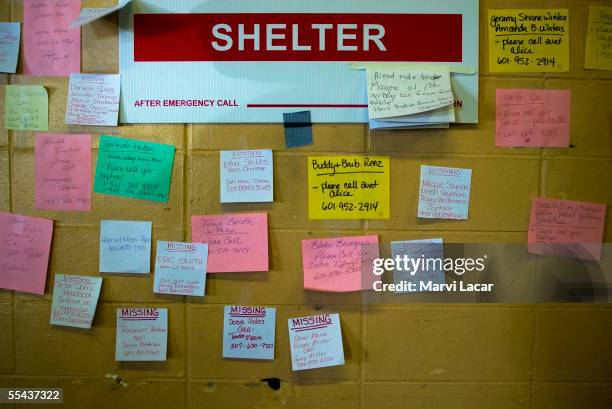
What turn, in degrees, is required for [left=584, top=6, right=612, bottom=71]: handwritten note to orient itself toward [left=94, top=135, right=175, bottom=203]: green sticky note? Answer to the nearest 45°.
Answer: approximately 45° to its right

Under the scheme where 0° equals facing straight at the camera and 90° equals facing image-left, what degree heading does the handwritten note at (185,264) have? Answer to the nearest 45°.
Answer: approximately 0°

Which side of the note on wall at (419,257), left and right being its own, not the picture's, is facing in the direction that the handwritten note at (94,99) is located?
right
